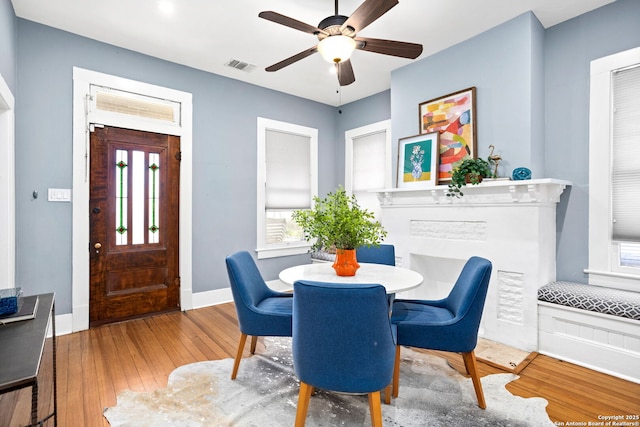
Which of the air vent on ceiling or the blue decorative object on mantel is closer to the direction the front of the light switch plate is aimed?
the blue decorative object on mantel

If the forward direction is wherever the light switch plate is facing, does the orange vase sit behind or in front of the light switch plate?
in front

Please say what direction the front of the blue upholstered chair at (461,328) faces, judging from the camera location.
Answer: facing to the left of the viewer

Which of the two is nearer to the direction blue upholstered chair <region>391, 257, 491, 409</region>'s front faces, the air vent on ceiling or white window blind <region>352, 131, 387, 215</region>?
the air vent on ceiling

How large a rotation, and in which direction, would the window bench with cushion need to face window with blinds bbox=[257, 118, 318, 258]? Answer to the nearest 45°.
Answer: approximately 45° to its right

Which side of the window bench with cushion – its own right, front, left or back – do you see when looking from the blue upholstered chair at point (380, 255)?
front

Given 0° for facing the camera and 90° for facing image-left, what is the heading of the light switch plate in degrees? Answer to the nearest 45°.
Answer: approximately 0°

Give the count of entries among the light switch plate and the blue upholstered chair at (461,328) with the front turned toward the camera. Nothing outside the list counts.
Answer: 1

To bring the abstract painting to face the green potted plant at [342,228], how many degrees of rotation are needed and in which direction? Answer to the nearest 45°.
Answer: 0° — it already faces it

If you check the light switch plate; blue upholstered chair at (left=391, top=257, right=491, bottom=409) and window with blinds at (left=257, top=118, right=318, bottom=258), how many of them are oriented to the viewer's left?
1

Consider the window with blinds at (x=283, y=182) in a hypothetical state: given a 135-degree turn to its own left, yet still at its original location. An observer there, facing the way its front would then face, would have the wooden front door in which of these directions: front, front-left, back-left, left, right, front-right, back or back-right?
back-left
